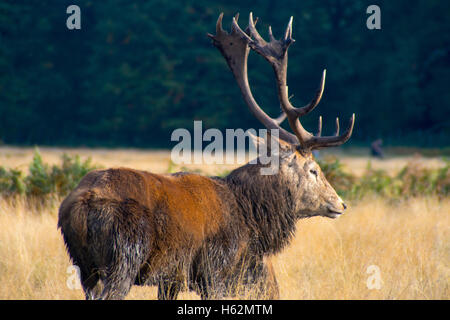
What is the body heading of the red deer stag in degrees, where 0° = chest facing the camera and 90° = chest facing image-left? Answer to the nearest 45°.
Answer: approximately 225°
